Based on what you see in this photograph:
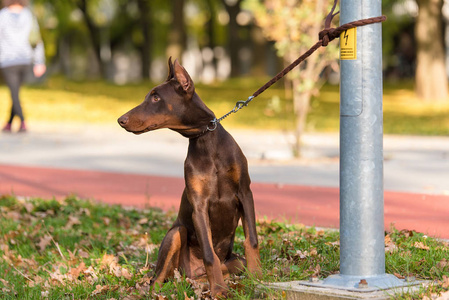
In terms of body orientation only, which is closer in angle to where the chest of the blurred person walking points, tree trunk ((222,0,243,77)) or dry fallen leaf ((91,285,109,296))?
the dry fallen leaf

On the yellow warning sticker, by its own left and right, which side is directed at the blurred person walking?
right

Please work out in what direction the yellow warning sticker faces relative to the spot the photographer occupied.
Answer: facing the viewer and to the left of the viewer

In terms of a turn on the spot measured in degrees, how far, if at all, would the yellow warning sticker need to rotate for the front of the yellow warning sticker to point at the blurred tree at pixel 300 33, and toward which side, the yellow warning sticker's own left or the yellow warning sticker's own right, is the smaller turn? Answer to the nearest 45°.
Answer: approximately 135° to the yellow warning sticker's own right

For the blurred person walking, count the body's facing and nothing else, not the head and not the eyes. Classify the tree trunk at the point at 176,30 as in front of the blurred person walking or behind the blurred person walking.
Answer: behind

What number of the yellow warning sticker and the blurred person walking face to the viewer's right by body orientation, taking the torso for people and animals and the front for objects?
0

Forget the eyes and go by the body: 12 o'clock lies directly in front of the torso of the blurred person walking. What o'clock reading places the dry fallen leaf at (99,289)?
The dry fallen leaf is roughly at 12 o'clock from the blurred person walking.

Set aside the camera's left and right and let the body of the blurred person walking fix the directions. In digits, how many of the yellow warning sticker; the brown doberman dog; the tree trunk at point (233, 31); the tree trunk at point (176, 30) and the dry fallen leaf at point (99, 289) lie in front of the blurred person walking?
3

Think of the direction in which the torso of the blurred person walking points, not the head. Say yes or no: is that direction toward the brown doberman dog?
yes

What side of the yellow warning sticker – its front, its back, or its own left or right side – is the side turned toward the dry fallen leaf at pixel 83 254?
right

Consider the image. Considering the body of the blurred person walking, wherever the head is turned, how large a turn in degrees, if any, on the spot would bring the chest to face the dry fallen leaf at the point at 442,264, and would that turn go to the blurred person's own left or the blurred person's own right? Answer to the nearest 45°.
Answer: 0° — they already face it

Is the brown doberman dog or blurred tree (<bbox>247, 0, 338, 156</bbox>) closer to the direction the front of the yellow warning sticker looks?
the brown doberman dog
